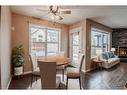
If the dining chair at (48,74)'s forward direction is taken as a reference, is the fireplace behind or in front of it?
in front

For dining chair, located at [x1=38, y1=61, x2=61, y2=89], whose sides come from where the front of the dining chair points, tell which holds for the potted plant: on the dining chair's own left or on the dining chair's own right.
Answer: on the dining chair's own left

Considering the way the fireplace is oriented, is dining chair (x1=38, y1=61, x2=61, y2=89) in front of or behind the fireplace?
in front

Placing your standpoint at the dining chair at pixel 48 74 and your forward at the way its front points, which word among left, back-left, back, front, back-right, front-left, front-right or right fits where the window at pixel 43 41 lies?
front-left

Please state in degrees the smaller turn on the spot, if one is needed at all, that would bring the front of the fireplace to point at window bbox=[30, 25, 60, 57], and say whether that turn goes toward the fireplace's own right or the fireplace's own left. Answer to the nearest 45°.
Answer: approximately 45° to the fireplace's own right

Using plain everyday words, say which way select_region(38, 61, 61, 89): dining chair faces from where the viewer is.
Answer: facing away from the viewer and to the right of the viewer

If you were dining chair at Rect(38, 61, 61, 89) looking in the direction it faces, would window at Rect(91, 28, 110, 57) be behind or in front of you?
in front

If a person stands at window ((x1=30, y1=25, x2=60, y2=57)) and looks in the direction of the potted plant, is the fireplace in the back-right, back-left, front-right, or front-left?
back-left

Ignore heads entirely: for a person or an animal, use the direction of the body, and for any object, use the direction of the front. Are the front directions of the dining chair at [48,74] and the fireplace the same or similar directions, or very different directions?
very different directions
